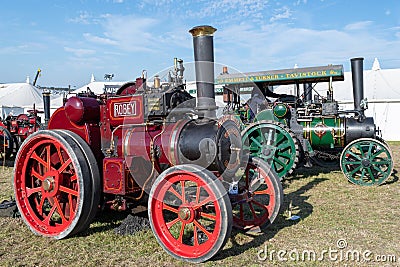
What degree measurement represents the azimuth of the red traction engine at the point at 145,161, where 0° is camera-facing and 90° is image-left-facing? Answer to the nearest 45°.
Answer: approximately 315°

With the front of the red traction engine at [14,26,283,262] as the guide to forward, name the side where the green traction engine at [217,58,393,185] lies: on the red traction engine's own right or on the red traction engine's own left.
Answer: on the red traction engine's own left

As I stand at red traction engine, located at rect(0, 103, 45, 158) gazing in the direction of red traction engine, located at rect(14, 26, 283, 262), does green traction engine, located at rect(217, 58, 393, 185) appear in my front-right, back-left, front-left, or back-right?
front-left

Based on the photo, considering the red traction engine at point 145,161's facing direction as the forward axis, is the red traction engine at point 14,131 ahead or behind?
behind

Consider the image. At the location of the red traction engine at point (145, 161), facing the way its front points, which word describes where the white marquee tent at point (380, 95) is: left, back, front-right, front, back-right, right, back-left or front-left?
left

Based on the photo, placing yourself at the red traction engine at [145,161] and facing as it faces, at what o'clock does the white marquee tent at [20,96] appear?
The white marquee tent is roughly at 7 o'clock from the red traction engine.
